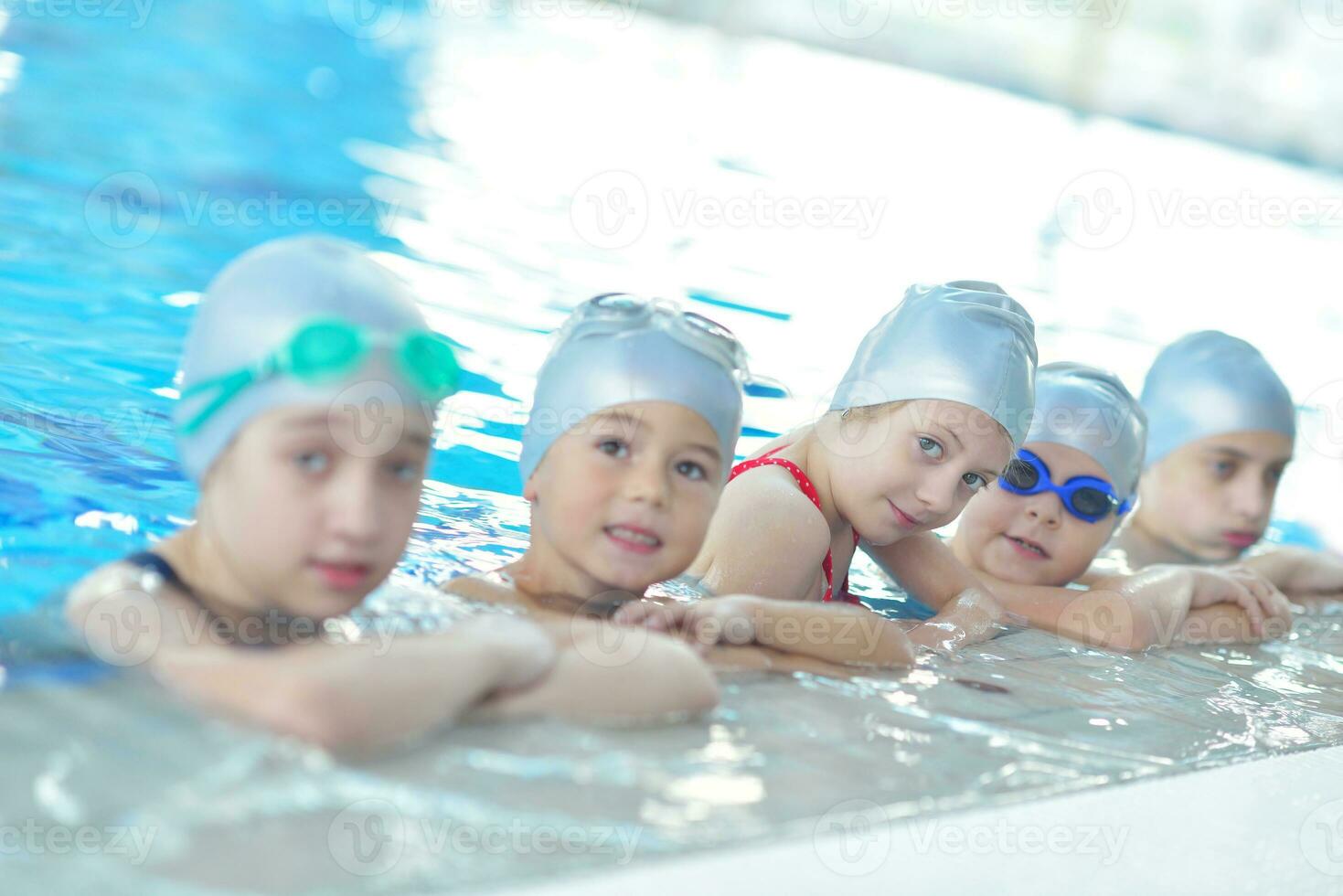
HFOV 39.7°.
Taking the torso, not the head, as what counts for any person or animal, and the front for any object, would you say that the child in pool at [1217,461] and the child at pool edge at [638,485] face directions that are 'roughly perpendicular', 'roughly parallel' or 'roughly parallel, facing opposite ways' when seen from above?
roughly parallel

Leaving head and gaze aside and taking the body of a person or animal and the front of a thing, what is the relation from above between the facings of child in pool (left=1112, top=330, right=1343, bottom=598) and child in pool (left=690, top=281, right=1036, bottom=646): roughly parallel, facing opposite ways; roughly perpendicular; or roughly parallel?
roughly parallel

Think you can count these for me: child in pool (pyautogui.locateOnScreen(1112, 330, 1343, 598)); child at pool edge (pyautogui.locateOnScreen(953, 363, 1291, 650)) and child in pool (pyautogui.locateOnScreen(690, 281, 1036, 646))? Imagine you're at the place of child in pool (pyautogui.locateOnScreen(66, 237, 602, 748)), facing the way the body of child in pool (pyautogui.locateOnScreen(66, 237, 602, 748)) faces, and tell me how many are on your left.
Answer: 3

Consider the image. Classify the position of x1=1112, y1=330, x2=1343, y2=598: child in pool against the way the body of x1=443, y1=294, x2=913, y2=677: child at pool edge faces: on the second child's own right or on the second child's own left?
on the second child's own left

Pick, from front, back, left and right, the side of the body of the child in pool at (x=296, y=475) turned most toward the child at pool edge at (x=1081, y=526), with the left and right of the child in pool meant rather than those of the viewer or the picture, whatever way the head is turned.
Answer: left

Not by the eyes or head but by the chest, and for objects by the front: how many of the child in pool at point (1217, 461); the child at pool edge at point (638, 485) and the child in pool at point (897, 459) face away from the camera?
0

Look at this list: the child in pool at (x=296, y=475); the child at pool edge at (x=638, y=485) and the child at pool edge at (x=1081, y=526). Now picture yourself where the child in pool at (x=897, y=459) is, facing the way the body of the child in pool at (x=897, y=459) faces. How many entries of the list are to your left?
1

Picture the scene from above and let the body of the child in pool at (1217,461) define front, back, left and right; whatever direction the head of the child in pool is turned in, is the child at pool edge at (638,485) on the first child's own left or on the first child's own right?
on the first child's own right

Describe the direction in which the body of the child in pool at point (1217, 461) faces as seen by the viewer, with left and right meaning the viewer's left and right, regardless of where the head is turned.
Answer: facing the viewer and to the right of the viewer

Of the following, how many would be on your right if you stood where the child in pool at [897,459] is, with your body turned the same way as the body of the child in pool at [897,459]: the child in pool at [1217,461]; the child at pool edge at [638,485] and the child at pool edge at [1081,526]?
1

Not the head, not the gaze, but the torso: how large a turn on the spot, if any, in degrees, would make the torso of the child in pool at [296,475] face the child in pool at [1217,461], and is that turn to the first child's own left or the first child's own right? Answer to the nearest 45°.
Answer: approximately 90° to the first child's own left

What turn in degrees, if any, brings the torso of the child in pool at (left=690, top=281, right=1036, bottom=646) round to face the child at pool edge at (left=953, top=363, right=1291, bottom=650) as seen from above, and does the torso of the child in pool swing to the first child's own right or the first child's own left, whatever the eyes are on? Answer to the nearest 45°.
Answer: approximately 90° to the first child's own left

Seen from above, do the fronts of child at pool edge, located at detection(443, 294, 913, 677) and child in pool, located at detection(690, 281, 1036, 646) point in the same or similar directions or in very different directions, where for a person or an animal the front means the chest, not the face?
same or similar directions

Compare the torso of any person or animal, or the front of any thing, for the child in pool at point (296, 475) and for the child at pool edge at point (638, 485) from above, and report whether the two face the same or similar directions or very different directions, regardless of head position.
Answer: same or similar directions

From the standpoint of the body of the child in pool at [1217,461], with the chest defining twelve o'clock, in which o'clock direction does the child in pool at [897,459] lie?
the child in pool at [897,459] is roughly at 2 o'clock from the child in pool at [1217,461].
